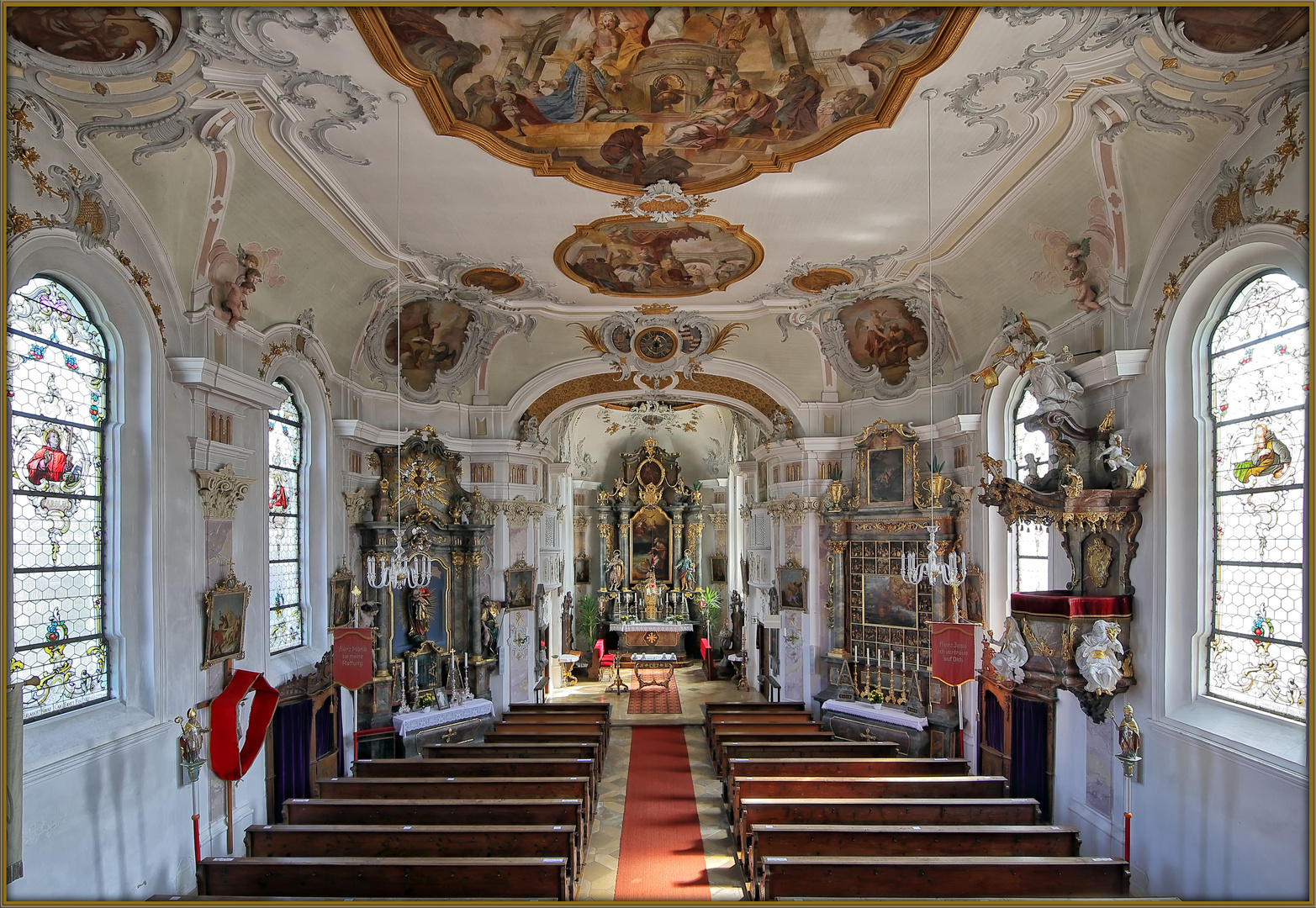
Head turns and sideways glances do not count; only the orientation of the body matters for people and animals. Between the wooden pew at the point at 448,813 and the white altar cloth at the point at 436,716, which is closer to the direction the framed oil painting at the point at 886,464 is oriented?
the wooden pew

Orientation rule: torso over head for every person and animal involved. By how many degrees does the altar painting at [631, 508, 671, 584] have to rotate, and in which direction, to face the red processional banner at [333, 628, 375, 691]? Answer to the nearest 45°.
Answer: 0° — it already faces it

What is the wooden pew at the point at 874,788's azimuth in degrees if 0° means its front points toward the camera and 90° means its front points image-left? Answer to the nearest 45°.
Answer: approximately 180°

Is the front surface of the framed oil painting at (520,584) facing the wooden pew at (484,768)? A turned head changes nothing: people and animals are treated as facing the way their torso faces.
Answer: yes

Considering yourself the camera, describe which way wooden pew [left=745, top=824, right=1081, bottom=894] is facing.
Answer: facing away from the viewer

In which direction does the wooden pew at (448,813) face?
away from the camera

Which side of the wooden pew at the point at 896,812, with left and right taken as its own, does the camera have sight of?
back

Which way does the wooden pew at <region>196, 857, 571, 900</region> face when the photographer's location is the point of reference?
facing away from the viewer

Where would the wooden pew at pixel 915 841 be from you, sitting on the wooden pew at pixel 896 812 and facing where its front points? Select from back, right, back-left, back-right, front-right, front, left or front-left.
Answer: back

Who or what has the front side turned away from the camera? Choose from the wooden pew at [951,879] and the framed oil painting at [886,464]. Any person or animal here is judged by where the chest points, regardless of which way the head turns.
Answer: the wooden pew

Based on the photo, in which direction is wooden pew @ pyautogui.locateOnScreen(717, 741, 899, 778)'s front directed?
away from the camera
